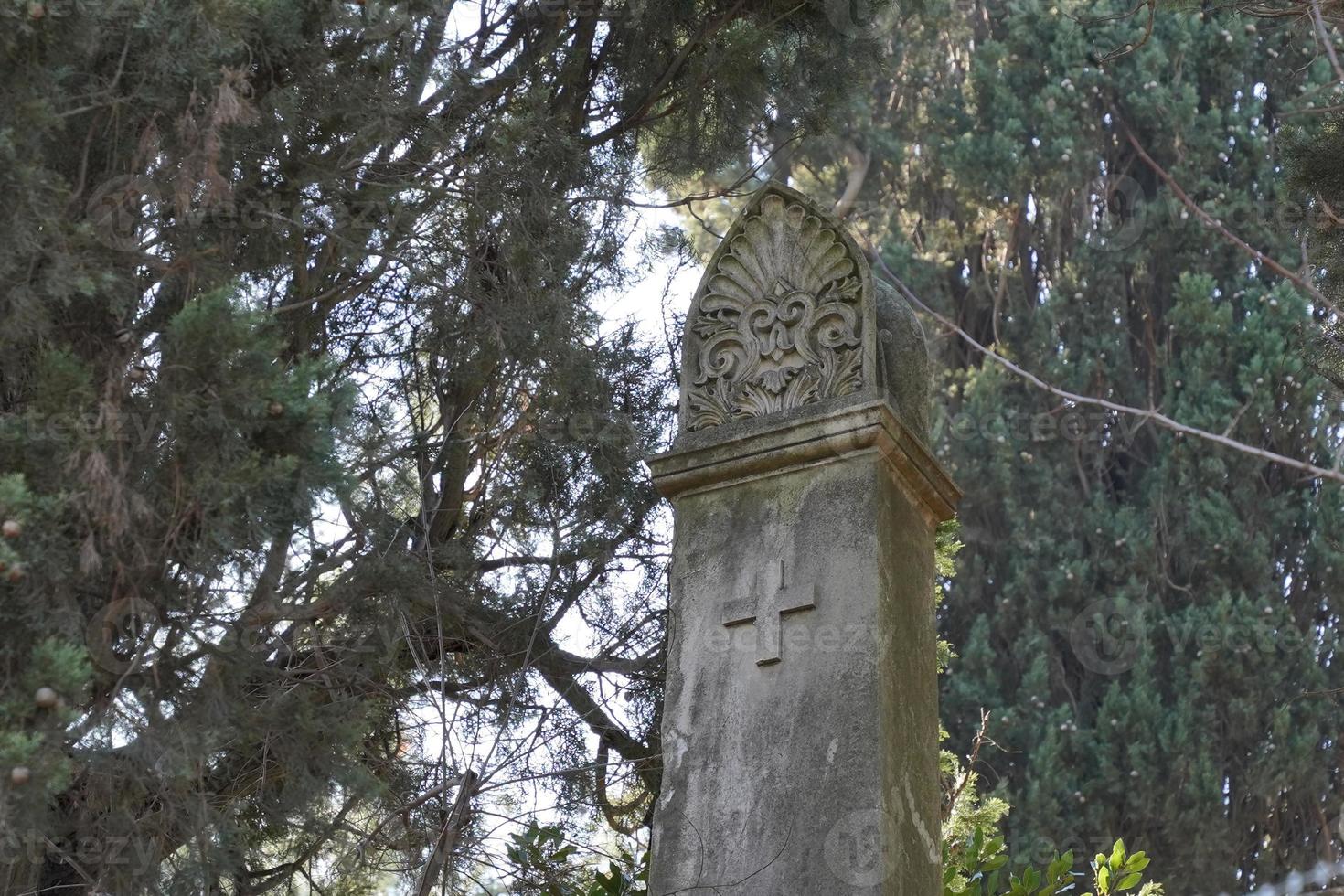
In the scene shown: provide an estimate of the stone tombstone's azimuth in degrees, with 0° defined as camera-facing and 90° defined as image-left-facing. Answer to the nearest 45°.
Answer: approximately 45°
